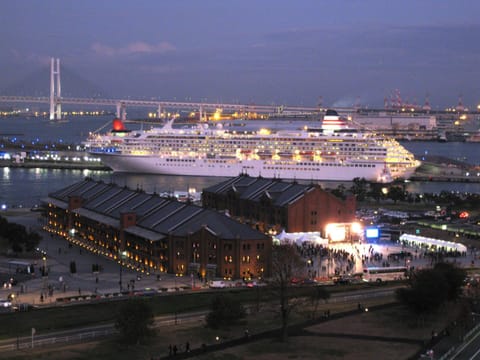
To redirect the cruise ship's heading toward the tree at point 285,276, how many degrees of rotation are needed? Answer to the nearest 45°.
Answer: approximately 90° to its left

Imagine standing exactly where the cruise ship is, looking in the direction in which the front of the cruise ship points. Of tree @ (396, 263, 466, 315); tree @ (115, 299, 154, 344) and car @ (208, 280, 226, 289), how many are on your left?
3

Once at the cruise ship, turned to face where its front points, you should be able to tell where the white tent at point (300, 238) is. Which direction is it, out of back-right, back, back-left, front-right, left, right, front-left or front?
left

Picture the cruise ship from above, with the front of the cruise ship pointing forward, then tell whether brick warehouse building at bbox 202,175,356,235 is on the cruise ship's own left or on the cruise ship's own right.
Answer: on the cruise ship's own left

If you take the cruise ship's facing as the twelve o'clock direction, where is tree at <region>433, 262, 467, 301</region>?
The tree is roughly at 9 o'clock from the cruise ship.

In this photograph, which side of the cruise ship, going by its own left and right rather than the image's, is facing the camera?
left

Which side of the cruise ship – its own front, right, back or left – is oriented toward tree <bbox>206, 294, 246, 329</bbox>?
left
